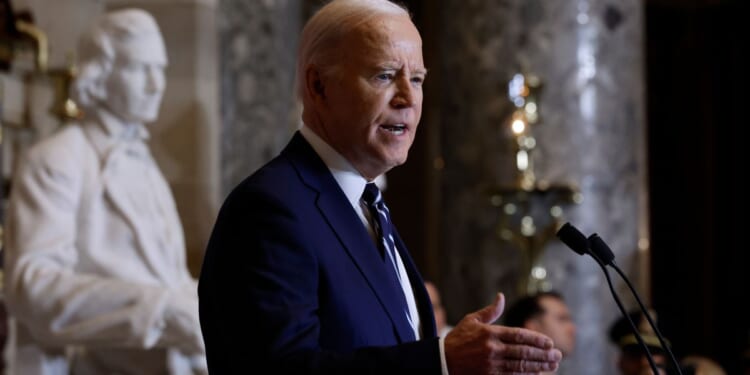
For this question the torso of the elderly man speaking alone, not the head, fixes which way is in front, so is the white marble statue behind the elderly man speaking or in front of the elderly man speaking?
behind

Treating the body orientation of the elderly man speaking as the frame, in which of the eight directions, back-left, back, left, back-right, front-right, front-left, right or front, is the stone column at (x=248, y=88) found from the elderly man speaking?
back-left

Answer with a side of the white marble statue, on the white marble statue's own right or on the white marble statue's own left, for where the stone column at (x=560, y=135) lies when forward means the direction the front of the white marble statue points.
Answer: on the white marble statue's own left

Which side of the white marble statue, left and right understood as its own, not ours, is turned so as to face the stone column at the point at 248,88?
left

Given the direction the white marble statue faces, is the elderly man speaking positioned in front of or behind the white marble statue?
in front

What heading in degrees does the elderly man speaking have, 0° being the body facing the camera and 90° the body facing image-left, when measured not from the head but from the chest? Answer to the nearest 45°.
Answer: approximately 315°

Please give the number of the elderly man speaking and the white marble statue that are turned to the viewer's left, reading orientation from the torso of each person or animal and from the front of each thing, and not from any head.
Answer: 0

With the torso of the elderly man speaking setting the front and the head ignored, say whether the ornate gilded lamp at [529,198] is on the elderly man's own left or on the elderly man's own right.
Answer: on the elderly man's own left

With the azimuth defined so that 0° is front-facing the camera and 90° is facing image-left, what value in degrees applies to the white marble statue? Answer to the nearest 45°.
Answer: approximately 315°
